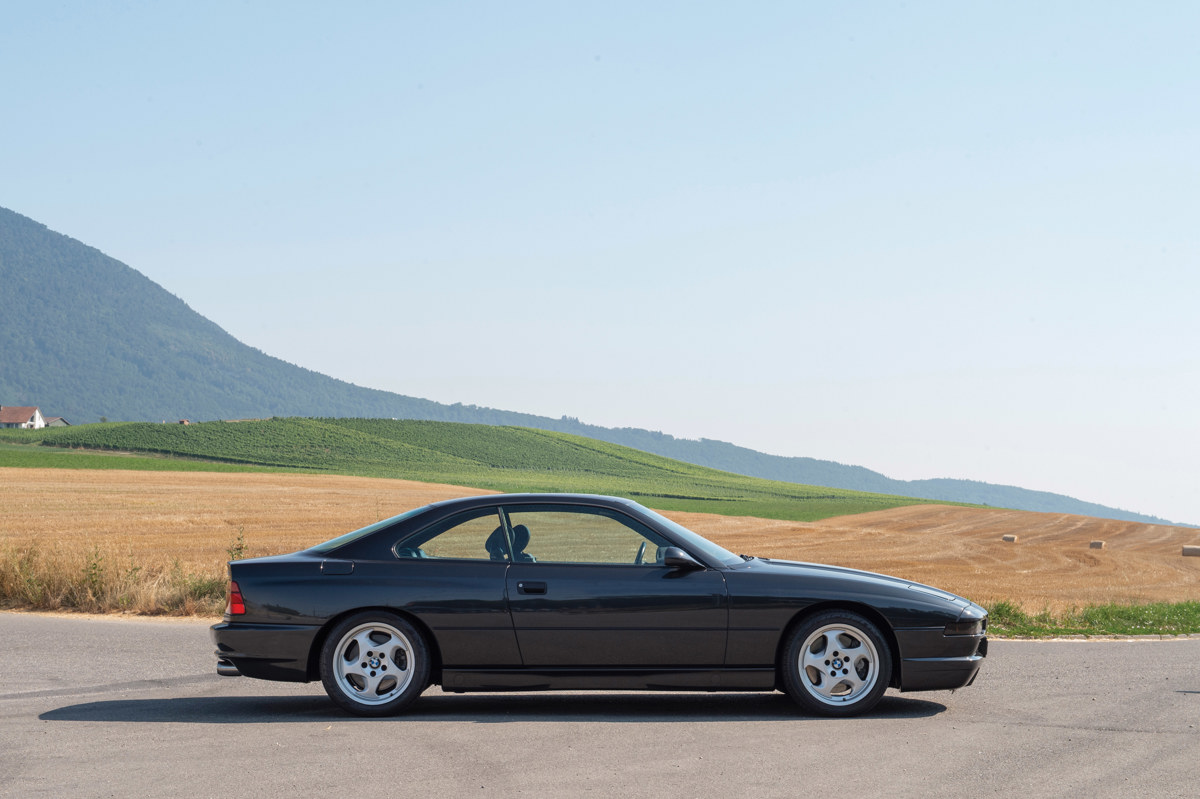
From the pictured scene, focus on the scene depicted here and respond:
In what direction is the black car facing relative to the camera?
to the viewer's right
